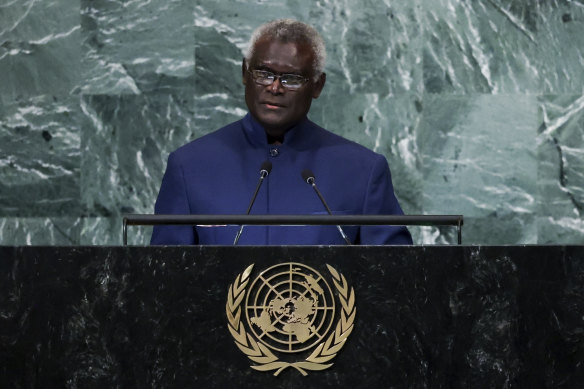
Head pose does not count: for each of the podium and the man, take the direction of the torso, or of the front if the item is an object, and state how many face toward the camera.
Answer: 2

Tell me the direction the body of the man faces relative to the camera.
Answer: toward the camera

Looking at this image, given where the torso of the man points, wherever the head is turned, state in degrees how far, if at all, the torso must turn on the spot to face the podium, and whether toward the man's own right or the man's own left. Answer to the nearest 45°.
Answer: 0° — they already face it

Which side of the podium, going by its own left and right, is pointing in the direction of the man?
back

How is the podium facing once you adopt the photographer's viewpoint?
facing the viewer
